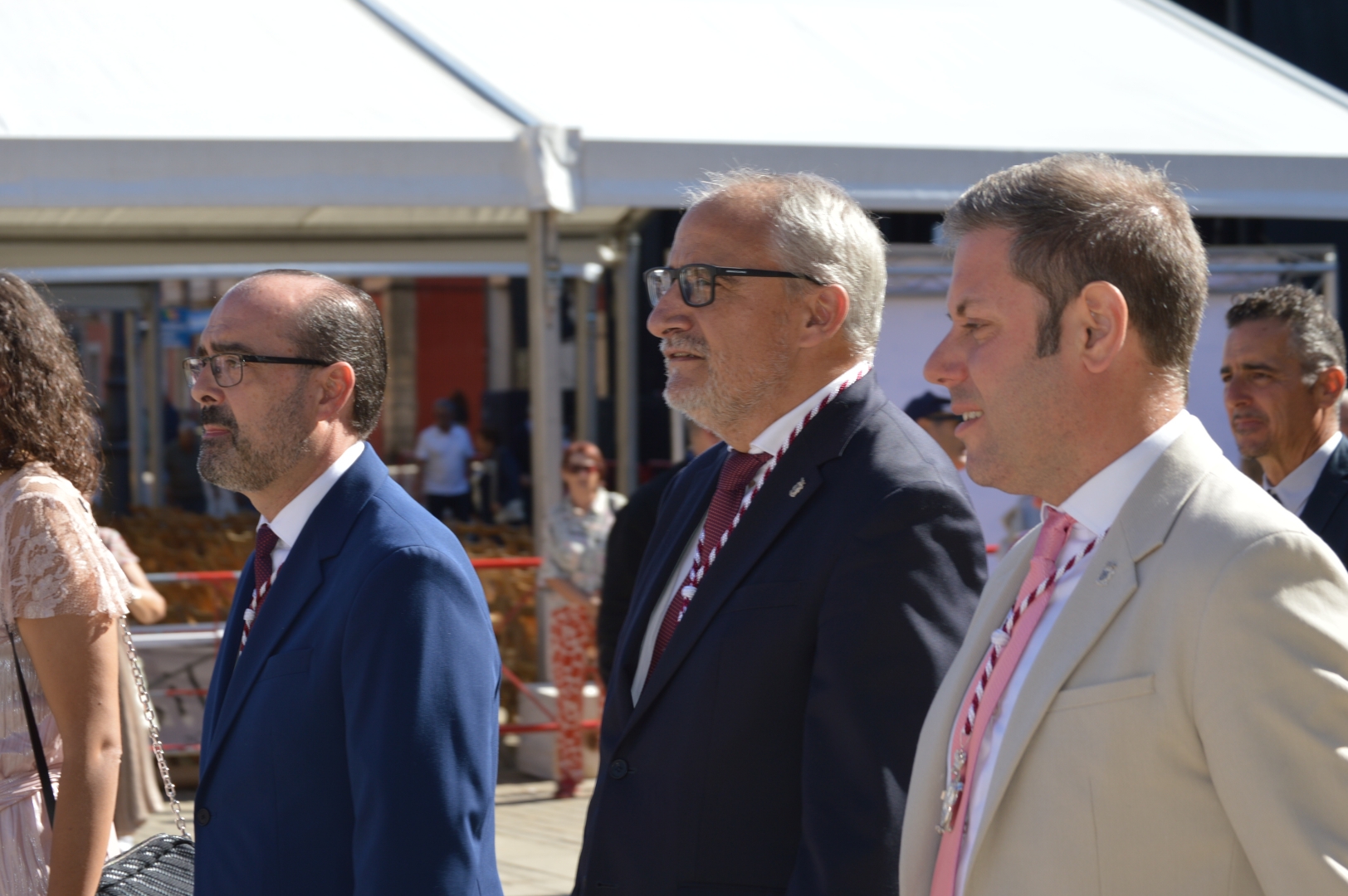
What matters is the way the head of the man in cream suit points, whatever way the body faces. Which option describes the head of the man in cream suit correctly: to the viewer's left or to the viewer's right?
to the viewer's left

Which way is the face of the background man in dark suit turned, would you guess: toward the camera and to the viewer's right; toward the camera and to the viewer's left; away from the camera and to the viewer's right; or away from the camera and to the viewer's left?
toward the camera and to the viewer's left

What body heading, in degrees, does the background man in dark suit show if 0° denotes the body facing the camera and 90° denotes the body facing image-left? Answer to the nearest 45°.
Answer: approximately 45°

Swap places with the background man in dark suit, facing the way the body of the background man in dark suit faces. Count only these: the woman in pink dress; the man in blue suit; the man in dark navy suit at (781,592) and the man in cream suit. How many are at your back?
0

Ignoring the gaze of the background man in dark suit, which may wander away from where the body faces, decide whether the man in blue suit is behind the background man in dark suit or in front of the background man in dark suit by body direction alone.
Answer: in front

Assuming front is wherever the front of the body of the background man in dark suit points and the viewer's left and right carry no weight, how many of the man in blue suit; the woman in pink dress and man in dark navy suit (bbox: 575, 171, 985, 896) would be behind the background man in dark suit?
0

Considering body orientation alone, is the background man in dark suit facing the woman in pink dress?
yes

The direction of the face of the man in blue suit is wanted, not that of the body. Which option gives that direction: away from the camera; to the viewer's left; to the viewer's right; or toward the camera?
to the viewer's left

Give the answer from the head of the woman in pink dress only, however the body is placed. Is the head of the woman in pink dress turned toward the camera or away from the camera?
away from the camera

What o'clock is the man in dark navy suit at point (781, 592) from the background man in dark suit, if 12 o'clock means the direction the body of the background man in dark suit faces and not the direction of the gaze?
The man in dark navy suit is roughly at 11 o'clock from the background man in dark suit.
